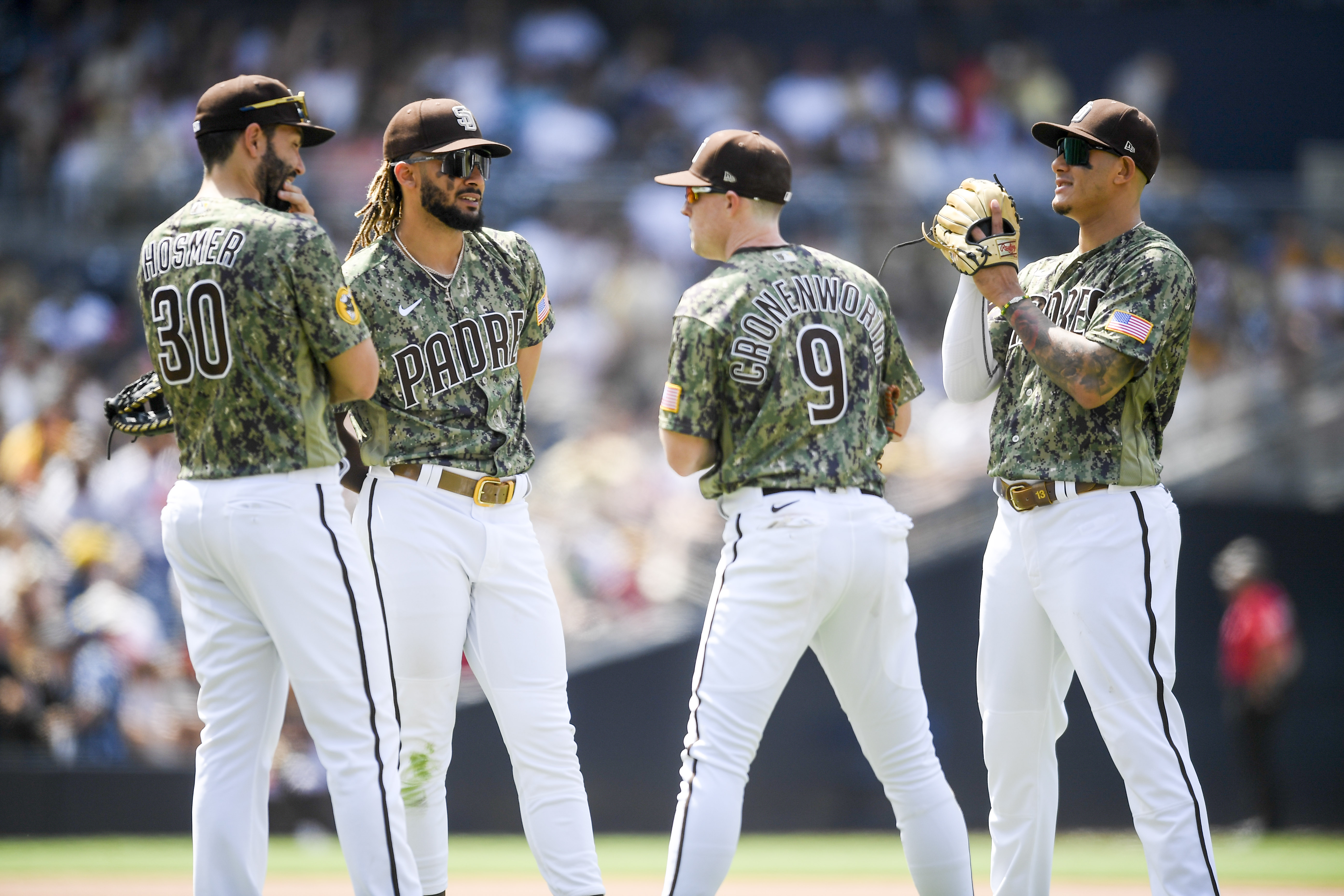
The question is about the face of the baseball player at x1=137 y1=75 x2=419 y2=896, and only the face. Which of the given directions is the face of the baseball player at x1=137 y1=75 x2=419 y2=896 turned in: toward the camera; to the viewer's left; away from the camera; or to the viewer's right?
to the viewer's right

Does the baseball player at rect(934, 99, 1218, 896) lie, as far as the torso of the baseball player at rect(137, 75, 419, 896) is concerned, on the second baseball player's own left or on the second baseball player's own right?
on the second baseball player's own right

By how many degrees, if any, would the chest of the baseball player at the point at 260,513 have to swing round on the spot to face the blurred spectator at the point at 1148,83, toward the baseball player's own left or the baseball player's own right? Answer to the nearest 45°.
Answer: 0° — they already face them

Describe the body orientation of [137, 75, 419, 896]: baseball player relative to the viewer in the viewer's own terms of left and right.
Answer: facing away from the viewer and to the right of the viewer

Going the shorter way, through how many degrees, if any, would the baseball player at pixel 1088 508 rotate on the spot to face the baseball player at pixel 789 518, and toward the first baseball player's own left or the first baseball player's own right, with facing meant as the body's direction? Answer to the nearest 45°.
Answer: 0° — they already face them

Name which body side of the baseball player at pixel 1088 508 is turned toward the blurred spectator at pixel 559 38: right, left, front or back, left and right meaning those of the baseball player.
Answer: right

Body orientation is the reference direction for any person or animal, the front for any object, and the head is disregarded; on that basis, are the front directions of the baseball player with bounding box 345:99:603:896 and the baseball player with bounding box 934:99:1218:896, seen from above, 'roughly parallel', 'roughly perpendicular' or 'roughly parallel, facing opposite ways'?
roughly perpendicular

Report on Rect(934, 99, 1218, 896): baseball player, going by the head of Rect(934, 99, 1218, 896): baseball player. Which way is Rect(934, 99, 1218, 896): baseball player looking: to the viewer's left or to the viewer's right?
to the viewer's left

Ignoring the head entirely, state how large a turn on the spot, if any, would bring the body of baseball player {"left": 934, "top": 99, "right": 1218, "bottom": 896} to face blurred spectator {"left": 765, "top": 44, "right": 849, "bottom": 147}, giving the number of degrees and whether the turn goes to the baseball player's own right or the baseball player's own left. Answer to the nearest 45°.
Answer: approximately 135° to the baseball player's own right
